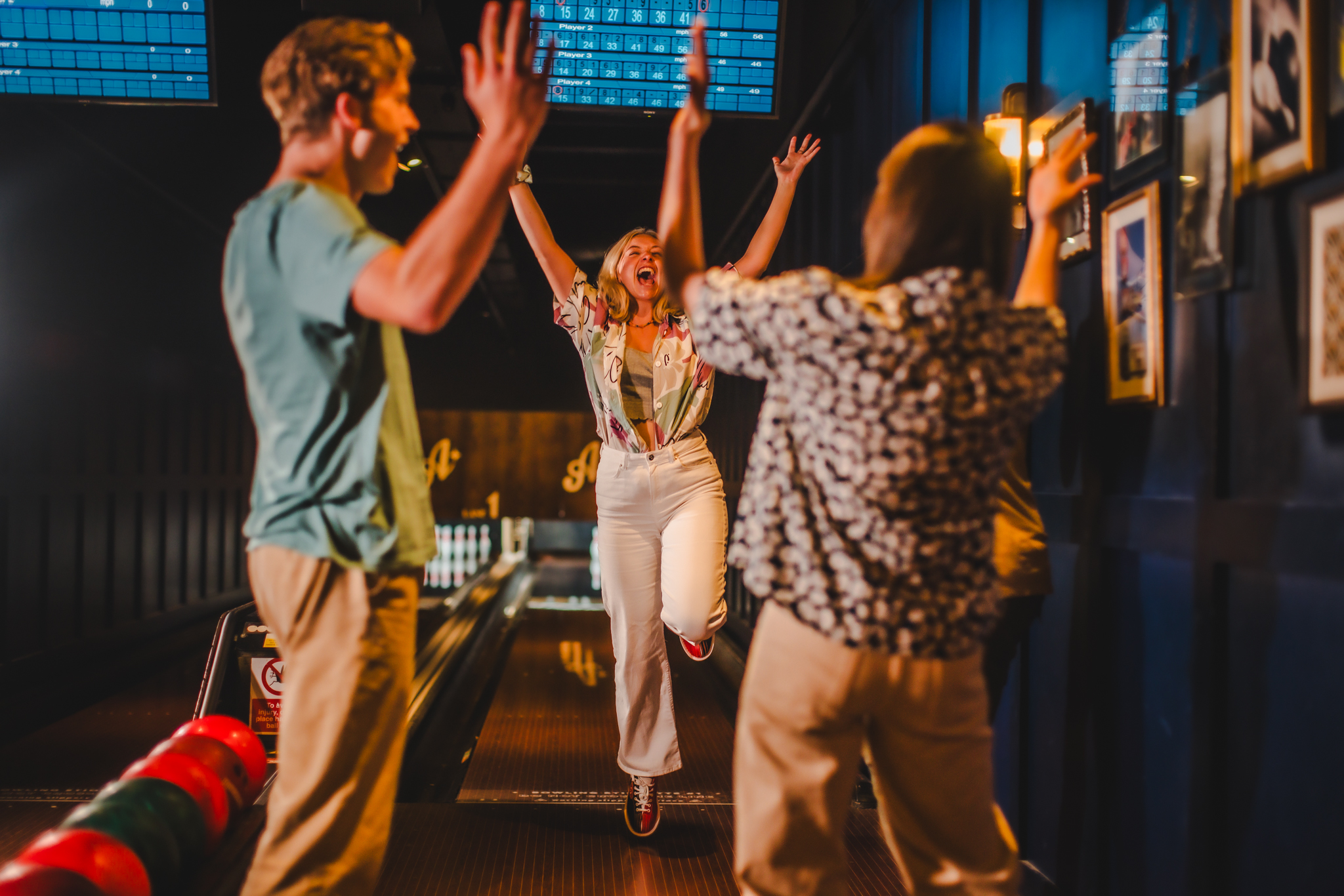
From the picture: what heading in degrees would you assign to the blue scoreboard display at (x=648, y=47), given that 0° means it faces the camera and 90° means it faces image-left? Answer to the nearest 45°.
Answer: approximately 0°

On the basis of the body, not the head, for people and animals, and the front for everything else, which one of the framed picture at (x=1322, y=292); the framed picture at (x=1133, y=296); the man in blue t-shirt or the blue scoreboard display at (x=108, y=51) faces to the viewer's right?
the man in blue t-shirt

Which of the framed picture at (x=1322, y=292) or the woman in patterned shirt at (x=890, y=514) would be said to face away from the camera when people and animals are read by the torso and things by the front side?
the woman in patterned shirt

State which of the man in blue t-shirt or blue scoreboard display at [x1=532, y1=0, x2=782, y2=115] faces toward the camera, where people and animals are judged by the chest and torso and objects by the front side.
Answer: the blue scoreboard display

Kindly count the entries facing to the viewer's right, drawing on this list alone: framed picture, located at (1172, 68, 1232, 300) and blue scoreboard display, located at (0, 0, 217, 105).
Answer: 0

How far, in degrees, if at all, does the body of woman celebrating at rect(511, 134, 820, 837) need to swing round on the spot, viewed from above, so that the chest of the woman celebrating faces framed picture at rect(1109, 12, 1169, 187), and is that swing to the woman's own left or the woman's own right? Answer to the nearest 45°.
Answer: approximately 45° to the woman's own left

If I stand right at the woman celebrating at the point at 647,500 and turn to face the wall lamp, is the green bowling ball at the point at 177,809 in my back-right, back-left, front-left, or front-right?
back-right

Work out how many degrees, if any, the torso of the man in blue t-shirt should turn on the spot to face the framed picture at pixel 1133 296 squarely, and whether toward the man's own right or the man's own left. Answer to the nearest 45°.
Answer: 0° — they already face it

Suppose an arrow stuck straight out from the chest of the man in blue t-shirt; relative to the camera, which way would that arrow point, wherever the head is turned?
to the viewer's right

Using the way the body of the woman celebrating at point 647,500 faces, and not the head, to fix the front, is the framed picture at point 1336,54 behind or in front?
in front

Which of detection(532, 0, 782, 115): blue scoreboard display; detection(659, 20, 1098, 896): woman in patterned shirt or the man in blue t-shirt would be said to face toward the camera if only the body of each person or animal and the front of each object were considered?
the blue scoreboard display

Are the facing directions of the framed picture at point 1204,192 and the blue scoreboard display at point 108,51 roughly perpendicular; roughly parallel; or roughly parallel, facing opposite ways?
roughly perpendicular

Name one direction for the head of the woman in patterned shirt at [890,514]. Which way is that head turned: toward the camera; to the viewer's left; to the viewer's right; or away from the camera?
away from the camera

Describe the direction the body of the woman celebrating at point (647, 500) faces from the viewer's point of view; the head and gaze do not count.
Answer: toward the camera

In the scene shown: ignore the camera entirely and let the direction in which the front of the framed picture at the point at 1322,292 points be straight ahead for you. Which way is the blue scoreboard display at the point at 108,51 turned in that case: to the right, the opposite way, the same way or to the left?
to the left

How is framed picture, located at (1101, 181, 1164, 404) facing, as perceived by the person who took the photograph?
facing the viewer and to the left of the viewer
